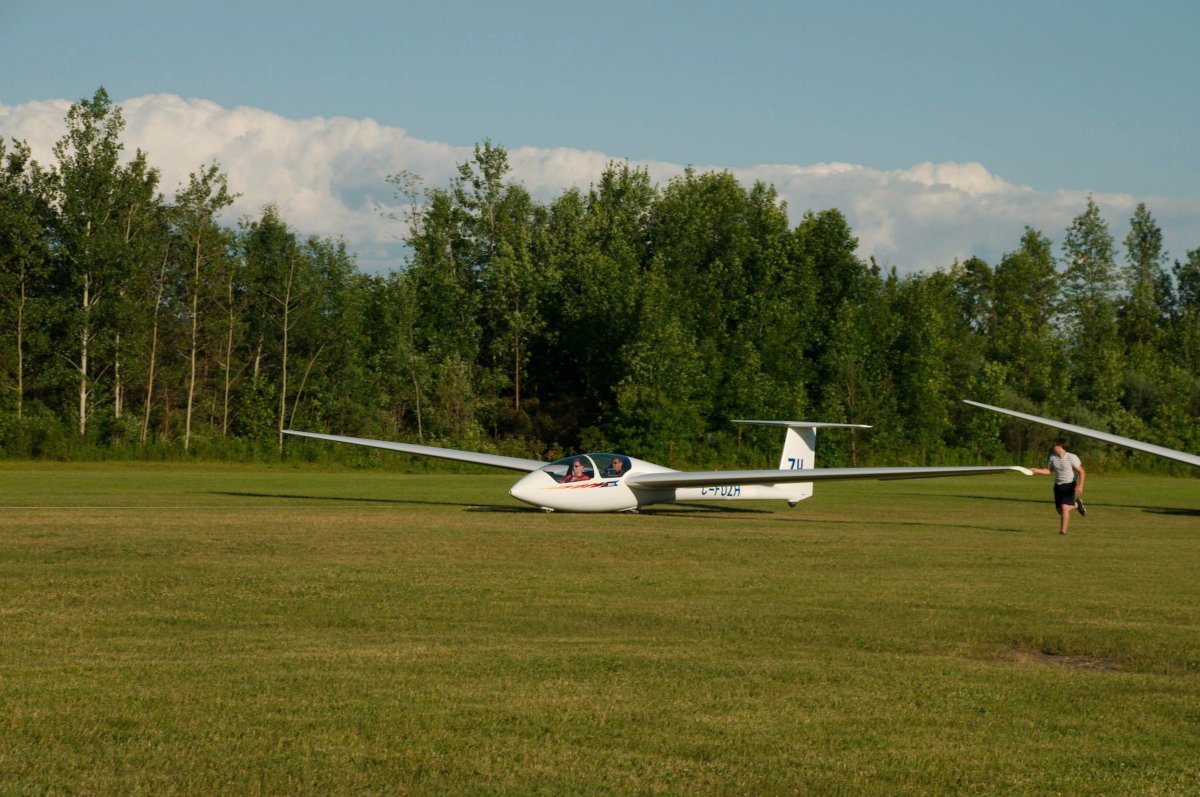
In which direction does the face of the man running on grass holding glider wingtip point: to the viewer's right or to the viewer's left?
to the viewer's left

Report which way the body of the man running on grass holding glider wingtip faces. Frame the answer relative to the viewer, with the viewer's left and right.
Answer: facing the viewer and to the left of the viewer

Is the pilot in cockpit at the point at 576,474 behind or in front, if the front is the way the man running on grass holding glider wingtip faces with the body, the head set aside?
in front

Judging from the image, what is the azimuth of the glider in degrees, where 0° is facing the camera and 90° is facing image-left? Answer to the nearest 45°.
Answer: approximately 45°
